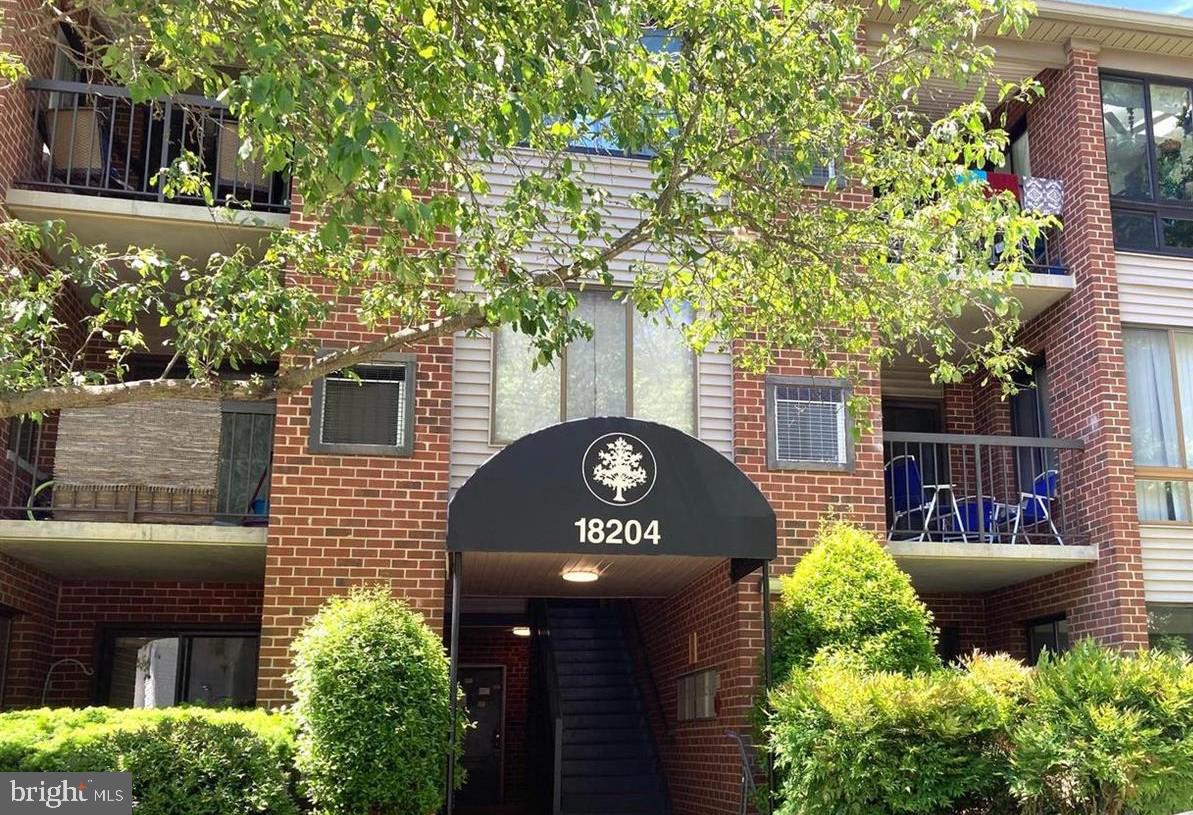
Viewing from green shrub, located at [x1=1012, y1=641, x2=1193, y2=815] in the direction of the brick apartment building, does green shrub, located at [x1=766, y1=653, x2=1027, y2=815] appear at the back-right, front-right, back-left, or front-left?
front-left

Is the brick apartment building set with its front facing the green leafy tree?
yes

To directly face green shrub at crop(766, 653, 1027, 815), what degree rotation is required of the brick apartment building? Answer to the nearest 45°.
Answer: approximately 45° to its left

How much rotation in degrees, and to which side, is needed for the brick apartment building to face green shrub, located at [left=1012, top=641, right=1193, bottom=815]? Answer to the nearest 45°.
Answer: approximately 45° to its left

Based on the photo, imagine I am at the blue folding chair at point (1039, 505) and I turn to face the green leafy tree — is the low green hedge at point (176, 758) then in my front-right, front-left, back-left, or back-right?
front-right

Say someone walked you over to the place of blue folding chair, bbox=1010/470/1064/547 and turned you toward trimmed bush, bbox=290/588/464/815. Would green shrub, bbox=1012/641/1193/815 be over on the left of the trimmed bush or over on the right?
left

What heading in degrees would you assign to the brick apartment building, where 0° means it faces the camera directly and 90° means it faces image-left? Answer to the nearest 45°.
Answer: approximately 0°
